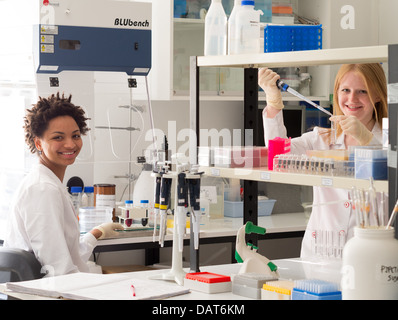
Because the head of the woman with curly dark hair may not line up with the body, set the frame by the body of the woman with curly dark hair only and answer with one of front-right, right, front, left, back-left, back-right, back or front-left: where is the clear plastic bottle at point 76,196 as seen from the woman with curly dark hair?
left

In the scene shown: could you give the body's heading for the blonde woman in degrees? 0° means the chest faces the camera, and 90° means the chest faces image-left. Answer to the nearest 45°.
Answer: approximately 45°

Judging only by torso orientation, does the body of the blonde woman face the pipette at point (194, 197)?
yes

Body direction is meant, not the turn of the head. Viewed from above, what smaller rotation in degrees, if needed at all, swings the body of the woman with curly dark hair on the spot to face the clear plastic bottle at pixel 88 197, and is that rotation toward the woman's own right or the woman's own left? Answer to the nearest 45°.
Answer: approximately 90° to the woman's own left

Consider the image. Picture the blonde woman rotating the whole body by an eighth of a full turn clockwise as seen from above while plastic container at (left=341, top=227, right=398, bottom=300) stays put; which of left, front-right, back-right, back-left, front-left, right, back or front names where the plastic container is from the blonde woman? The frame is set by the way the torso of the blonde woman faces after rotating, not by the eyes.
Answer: left

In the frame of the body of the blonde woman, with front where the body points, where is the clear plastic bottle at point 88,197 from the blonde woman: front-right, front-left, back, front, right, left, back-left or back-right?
right

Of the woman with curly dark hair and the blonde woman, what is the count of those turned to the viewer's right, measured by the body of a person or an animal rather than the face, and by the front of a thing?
1

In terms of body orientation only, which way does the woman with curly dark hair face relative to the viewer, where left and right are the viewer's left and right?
facing to the right of the viewer
